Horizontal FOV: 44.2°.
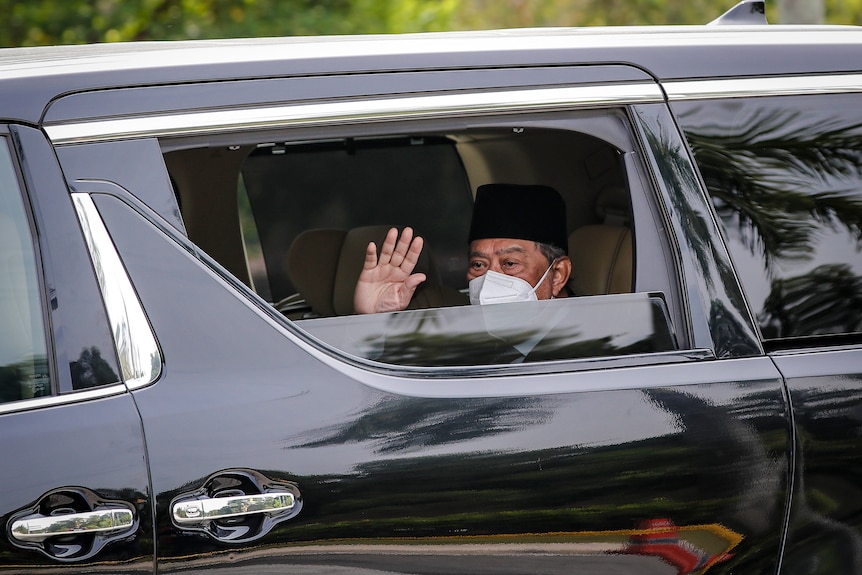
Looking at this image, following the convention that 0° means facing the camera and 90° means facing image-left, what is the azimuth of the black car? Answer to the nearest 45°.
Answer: approximately 90°
